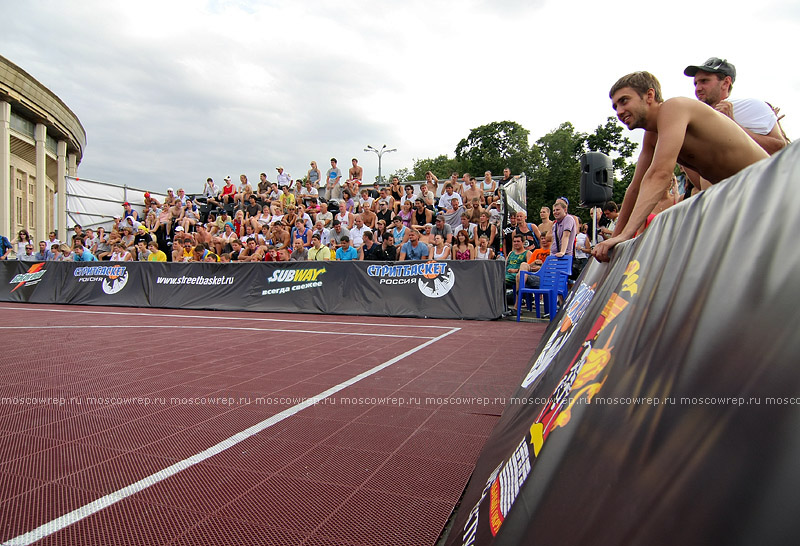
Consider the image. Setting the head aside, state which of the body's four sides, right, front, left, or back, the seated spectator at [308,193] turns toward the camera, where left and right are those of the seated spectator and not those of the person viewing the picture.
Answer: front

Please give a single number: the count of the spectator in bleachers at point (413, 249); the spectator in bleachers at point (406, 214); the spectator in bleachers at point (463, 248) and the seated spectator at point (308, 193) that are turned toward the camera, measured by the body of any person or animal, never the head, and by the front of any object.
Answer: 4

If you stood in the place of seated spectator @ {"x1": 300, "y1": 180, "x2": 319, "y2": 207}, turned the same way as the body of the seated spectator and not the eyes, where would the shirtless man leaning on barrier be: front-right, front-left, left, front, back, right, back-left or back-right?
front

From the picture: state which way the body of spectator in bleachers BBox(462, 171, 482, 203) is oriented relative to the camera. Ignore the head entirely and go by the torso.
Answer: toward the camera

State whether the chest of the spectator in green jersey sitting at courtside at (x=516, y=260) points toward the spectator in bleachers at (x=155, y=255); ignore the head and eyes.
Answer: no

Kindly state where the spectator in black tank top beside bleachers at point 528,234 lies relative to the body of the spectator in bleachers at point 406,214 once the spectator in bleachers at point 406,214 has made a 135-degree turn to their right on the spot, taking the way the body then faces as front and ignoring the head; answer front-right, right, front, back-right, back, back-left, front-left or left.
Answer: back

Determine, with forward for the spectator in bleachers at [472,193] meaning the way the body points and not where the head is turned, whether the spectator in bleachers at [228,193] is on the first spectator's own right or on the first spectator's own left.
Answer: on the first spectator's own right

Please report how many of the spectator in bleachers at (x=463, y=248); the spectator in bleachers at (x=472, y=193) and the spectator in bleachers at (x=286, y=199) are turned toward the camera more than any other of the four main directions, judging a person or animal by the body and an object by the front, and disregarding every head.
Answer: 3

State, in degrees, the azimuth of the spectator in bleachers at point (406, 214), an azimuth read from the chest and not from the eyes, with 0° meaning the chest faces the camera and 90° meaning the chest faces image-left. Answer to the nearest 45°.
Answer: approximately 0°

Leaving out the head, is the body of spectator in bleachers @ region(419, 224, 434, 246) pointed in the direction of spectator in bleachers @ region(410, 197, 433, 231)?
no

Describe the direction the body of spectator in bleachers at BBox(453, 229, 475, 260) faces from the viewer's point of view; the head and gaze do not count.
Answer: toward the camera

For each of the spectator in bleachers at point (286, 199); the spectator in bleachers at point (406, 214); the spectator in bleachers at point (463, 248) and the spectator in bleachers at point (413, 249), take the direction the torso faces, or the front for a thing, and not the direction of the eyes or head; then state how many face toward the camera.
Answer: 4

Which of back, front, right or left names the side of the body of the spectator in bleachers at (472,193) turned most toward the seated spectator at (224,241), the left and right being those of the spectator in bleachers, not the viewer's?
right

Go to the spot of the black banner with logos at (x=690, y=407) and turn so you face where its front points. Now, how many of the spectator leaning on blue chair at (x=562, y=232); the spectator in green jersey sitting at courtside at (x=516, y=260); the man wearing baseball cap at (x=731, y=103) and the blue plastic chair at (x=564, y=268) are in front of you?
0

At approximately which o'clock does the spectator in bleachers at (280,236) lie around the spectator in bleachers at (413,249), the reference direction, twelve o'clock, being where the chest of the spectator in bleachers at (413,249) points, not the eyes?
the spectator in bleachers at (280,236) is roughly at 4 o'clock from the spectator in bleachers at (413,249).

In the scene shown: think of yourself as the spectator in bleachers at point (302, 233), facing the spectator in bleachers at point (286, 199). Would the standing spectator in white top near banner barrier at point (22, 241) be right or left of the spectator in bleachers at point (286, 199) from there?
left

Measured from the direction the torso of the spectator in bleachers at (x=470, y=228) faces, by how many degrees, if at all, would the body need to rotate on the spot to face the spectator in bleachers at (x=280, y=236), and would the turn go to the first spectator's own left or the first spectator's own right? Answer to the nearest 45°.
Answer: approximately 45° to the first spectator's own right

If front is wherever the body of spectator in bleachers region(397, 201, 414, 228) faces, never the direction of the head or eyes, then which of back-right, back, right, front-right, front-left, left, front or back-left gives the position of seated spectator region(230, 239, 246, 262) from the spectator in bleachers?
right

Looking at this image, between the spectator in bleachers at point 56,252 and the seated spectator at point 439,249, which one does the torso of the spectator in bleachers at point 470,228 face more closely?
the seated spectator
